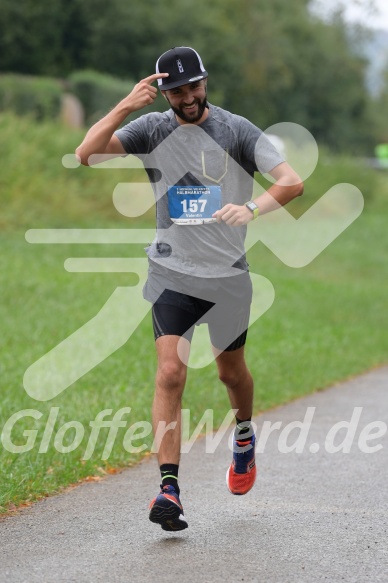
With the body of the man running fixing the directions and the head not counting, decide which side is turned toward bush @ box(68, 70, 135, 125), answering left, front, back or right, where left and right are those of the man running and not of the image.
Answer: back

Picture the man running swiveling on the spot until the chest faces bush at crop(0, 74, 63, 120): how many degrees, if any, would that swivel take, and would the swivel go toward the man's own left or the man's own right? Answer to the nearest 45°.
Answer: approximately 180°

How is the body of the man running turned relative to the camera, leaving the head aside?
toward the camera
